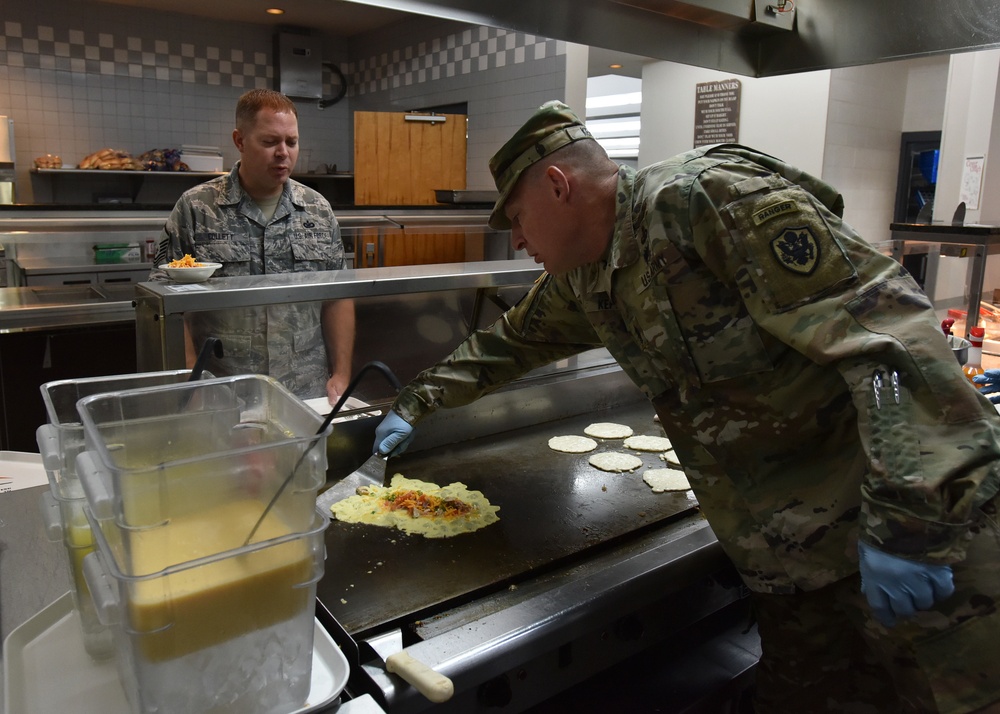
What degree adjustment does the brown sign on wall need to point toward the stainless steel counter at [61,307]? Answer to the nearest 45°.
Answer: approximately 45° to its right

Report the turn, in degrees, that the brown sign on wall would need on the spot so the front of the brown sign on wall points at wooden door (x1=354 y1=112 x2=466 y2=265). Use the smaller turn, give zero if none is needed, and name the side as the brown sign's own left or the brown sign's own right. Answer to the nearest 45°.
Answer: approximately 90° to the brown sign's own right

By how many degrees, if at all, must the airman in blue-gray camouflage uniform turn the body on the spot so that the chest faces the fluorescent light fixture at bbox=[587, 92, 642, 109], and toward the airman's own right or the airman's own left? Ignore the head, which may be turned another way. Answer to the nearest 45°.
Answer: approximately 135° to the airman's own left

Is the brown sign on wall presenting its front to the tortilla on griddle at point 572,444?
yes

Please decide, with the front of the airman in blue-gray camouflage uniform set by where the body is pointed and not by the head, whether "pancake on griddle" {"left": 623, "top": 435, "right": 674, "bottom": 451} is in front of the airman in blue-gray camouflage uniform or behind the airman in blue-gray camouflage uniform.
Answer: in front

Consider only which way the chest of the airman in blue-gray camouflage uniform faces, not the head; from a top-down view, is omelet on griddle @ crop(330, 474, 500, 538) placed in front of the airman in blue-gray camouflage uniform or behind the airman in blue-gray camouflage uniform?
in front

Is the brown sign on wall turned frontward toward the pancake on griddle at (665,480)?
yes

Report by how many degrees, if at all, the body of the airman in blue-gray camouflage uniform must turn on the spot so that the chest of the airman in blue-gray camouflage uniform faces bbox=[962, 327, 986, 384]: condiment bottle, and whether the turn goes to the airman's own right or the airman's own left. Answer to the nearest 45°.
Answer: approximately 90° to the airman's own left

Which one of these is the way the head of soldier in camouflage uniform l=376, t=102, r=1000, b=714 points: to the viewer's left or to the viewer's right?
to the viewer's left

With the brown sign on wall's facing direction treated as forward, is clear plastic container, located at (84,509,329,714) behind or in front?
in front

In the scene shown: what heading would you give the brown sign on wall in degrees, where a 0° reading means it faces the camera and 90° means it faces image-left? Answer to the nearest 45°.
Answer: approximately 0°

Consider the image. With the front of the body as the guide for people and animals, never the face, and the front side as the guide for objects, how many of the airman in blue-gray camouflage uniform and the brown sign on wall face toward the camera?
2

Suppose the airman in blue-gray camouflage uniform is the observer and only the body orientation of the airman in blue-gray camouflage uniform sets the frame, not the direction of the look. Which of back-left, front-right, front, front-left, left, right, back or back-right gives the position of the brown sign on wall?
back-left
